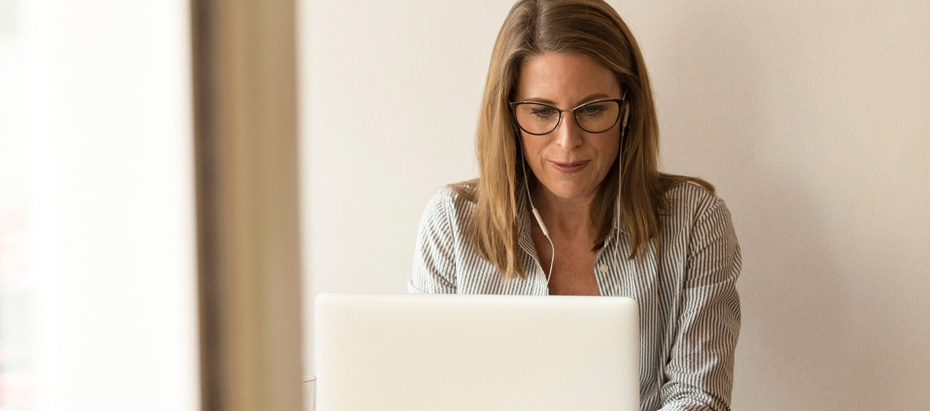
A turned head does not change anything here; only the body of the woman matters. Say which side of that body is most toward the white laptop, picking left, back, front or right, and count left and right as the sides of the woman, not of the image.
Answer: front

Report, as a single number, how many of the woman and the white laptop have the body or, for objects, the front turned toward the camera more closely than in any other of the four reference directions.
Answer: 1

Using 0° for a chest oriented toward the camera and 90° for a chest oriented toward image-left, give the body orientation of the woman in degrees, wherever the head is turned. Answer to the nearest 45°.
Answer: approximately 0°

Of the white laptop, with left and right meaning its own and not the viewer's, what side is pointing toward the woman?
front

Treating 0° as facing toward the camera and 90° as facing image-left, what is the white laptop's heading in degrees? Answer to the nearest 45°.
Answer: approximately 180°

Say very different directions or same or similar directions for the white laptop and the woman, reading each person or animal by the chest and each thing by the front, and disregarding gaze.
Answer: very different directions
